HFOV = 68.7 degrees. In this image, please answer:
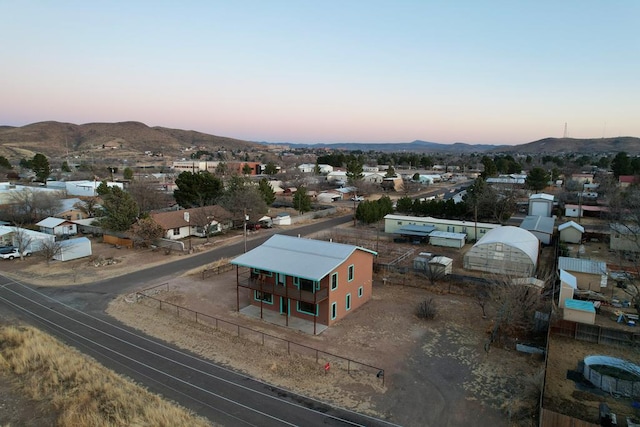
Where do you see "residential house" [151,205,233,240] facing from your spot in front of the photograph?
facing the viewer and to the right of the viewer

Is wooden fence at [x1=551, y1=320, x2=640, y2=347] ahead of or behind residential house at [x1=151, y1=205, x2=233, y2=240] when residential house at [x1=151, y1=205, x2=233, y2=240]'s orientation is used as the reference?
ahead

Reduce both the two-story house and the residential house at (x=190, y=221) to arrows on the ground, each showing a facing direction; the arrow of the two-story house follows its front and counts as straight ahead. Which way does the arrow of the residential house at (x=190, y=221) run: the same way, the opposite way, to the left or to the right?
to the left

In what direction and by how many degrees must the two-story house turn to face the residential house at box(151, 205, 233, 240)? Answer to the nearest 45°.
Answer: approximately 90° to its right

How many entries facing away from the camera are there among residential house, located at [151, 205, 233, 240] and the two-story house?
0

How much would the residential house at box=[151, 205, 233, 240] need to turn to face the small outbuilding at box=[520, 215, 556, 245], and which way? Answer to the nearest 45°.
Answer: approximately 45° to its left

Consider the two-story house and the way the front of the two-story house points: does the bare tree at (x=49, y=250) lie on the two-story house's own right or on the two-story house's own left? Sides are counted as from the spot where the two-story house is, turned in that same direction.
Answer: on the two-story house's own right

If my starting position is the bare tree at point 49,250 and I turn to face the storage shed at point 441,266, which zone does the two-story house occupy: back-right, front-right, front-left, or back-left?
front-right

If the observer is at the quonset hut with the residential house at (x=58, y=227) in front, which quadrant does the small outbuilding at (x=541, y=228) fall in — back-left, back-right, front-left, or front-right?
back-right

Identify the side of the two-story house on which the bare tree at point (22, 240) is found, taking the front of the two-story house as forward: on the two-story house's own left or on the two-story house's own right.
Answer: on the two-story house's own right

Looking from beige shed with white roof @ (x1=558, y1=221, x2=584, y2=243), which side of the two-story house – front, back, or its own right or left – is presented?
back

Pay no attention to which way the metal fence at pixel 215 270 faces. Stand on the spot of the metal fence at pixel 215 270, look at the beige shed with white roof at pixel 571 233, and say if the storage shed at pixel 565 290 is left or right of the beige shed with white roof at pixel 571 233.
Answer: right

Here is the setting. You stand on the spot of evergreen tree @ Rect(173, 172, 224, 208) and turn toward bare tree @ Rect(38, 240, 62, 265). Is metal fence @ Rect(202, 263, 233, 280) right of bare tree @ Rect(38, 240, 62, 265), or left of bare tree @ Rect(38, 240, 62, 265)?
left

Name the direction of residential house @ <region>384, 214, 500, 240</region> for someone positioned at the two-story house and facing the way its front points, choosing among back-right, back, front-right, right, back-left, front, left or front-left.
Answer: back

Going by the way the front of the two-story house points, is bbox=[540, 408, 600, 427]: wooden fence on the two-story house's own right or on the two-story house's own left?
on the two-story house's own left

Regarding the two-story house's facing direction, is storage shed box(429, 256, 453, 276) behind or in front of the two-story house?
behind

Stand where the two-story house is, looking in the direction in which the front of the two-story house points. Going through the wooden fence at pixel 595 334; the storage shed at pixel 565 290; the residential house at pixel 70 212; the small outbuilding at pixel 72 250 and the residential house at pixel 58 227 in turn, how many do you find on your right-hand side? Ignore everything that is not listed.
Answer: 3

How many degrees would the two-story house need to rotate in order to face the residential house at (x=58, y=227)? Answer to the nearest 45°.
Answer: approximately 90° to its right
